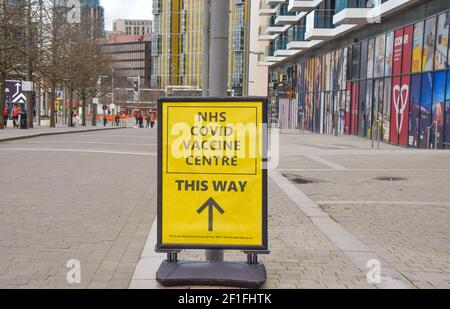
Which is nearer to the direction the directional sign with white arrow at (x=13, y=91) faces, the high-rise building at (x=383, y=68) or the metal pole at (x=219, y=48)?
the metal pole

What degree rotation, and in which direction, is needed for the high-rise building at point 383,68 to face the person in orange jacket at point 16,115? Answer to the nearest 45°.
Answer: approximately 45° to its right

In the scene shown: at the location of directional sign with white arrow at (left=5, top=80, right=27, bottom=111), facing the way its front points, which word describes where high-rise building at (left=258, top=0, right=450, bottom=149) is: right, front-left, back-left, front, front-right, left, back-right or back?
front-left

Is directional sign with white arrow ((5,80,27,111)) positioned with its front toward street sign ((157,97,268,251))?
yes

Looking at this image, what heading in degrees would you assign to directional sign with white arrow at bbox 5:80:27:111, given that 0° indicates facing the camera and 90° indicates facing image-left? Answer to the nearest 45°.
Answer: approximately 0°

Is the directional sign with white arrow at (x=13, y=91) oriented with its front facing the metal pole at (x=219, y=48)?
yes

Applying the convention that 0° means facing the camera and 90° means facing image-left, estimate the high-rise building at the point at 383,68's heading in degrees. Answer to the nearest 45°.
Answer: approximately 45°

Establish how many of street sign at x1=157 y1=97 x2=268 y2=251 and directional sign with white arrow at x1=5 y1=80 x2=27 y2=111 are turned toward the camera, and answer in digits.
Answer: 2

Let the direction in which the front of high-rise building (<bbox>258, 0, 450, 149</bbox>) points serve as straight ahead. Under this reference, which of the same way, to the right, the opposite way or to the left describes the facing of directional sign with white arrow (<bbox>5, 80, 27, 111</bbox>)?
to the left
